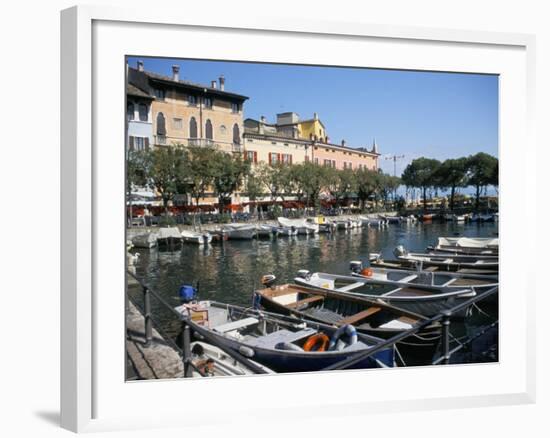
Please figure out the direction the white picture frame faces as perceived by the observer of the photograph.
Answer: facing the viewer and to the right of the viewer
